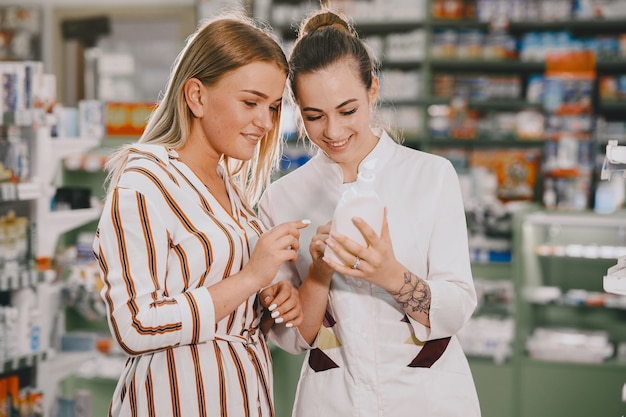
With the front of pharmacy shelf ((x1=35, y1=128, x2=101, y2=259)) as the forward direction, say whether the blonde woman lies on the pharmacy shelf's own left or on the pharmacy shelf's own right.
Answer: on the pharmacy shelf's own right

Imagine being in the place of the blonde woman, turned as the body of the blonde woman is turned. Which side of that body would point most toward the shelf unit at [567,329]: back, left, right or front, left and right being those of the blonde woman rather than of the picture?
left

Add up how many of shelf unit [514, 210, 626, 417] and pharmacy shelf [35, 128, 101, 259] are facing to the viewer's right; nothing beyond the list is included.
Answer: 1

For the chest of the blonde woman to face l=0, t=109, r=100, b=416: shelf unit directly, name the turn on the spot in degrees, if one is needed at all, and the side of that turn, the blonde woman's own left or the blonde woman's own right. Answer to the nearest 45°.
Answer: approximately 135° to the blonde woman's own left

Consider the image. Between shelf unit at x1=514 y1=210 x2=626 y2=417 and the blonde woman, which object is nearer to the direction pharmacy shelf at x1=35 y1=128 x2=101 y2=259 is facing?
the shelf unit

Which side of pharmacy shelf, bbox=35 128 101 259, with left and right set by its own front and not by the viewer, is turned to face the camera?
right

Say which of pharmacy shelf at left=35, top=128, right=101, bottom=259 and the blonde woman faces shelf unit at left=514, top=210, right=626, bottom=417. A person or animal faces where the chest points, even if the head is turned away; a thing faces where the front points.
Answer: the pharmacy shelf

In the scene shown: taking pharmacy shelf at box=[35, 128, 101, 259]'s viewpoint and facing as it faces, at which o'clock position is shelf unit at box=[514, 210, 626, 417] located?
The shelf unit is roughly at 12 o'clock from the pharmacy shelf.

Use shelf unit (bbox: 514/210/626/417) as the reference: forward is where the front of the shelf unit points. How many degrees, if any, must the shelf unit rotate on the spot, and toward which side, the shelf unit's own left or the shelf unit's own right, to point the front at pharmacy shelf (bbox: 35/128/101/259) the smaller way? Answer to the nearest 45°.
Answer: approximately 45° to the shelf unit's own right

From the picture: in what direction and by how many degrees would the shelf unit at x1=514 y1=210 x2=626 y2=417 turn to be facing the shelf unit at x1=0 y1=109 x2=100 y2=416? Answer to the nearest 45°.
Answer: approximately 45° to its right
